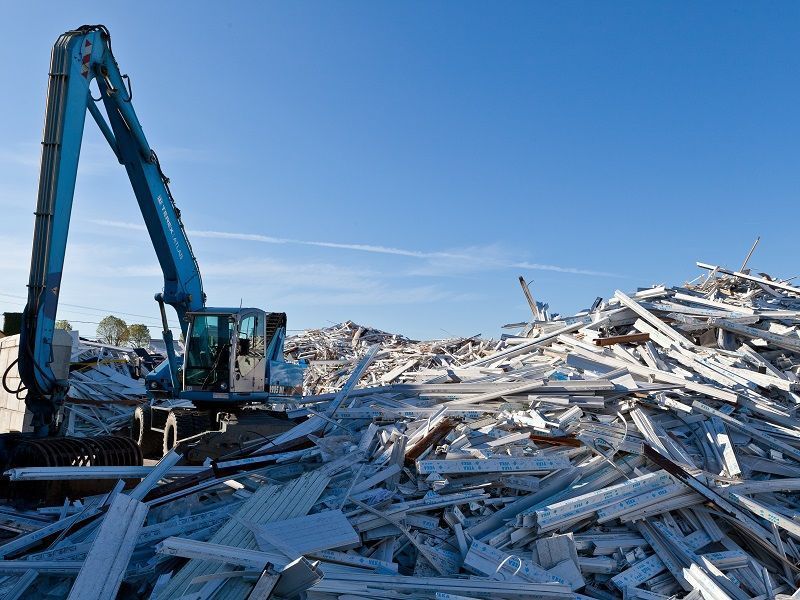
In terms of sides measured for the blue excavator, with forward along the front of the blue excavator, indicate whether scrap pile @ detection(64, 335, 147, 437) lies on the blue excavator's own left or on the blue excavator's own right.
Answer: on the blue excavator's own right

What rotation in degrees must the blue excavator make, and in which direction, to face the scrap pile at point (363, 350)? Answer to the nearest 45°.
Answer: approximately 180°

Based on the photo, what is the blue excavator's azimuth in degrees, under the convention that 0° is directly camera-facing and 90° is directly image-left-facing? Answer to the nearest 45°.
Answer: approximately 45°
